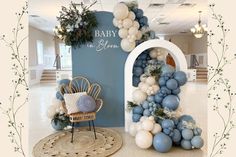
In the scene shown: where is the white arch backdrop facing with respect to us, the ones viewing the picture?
facing the viewer

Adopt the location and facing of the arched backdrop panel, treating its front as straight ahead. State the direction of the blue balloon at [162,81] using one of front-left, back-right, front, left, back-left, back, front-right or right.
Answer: front-left

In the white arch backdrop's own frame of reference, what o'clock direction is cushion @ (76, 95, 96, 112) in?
The cushion is roughly at 2 o'clock from the white arch backdrop.

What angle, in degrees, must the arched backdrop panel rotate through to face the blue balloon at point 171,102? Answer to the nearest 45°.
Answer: approximately 45° to its left

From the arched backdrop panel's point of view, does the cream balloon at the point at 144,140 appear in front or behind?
in front

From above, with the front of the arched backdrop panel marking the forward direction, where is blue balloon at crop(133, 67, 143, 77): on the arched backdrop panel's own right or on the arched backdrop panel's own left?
on the arched backdrop panel's own left

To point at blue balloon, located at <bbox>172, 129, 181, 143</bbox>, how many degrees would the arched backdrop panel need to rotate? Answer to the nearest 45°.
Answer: approximately 45° to its left
